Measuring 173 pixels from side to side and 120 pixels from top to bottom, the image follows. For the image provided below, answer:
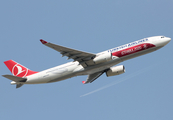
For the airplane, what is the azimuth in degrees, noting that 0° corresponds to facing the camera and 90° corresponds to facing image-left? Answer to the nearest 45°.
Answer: approximately 270°
